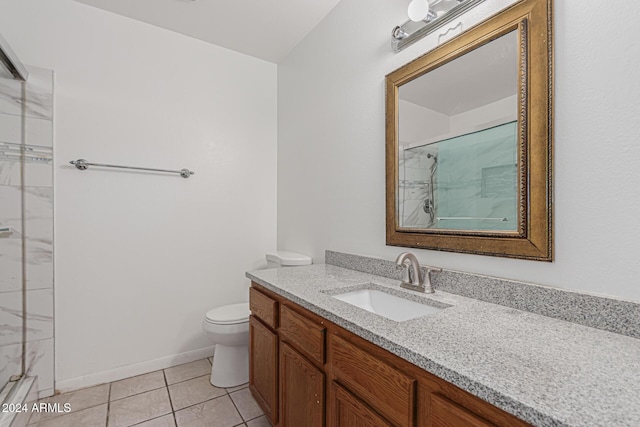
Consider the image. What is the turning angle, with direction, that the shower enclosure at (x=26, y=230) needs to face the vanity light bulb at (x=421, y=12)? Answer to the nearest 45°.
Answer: approximately 45° to its right

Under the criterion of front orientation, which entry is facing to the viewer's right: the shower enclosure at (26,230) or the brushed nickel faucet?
the shower enclosure

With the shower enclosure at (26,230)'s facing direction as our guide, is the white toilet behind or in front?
in front

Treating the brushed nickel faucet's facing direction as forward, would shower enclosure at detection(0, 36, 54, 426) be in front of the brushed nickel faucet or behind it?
in front

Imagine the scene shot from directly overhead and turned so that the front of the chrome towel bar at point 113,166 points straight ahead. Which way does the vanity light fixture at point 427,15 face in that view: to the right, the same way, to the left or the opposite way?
to the right

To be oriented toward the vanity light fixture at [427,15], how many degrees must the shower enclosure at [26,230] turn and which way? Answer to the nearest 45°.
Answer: approximately 45° to its right

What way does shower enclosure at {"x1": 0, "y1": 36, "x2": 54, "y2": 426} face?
to the viewer's right
